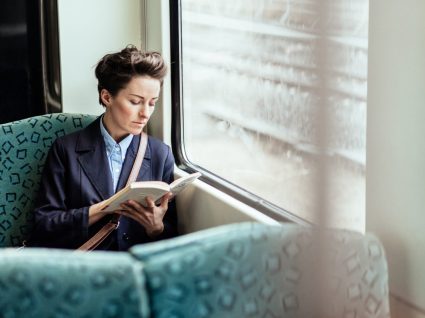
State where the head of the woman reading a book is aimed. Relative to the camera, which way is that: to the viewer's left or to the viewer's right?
to the viewer's right

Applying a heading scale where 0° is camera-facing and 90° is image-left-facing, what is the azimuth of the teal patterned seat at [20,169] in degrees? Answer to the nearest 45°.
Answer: approximately 0°
